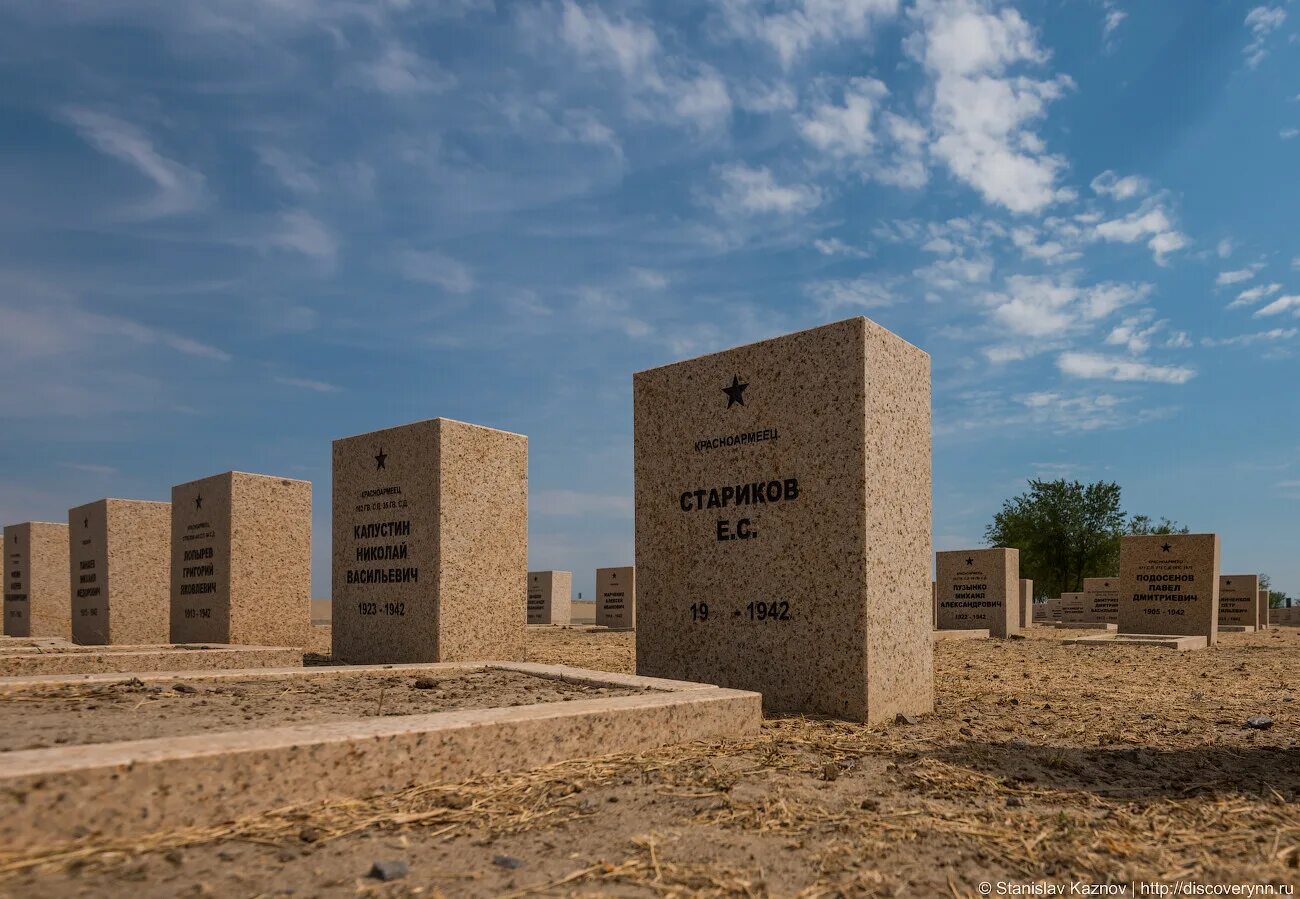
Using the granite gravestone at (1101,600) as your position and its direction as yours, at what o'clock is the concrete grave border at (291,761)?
The concrete grave border is roughly at 12 o'clock from the granite gravestone.

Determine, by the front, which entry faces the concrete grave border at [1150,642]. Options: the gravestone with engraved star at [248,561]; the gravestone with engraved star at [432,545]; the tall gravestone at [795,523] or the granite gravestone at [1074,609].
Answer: the granite gravestone

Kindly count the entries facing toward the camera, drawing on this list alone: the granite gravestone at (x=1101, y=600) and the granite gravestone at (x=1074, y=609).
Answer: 2

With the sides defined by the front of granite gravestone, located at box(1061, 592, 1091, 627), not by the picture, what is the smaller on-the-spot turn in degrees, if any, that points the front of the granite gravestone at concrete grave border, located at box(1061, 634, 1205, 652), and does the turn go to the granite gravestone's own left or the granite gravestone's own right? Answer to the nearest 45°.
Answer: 0° — it already faces it

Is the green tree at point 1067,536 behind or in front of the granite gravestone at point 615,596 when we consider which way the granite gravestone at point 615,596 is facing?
behind

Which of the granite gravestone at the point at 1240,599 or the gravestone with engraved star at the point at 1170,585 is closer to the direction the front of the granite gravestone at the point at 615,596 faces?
the gravestone with engraved star
